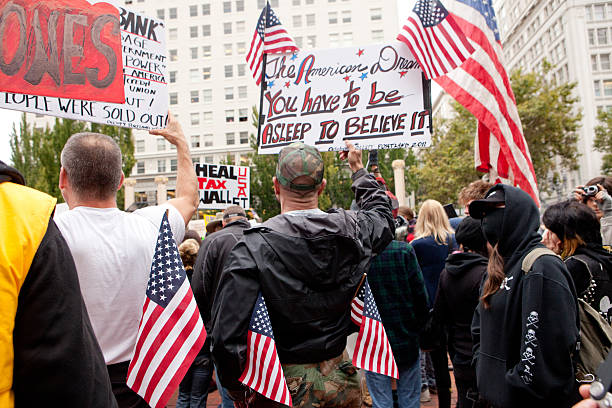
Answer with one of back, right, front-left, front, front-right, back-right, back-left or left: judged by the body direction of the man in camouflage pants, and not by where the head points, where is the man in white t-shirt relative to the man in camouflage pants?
left

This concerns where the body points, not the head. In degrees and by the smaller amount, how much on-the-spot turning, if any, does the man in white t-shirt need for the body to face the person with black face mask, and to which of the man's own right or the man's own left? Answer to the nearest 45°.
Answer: approximately 90° to the man's own right

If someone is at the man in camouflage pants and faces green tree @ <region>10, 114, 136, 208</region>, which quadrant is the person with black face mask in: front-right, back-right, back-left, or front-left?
back-right

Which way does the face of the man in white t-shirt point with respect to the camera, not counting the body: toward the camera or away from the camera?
away from the camera

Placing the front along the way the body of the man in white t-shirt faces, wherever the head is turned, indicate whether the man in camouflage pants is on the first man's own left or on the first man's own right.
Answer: on the first man's own right

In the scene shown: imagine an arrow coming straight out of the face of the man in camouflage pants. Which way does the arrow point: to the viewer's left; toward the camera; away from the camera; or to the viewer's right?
away from the camera

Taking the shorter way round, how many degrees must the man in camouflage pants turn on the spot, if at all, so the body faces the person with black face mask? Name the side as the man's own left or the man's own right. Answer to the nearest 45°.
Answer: approximately 90° to the man's own right

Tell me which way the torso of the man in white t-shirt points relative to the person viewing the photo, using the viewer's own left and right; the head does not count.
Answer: facing away from the viewer

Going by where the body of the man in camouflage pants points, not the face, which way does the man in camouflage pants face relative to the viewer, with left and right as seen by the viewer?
facing away from the viewer

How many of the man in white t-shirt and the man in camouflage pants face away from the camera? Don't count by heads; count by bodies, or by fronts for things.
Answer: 2
